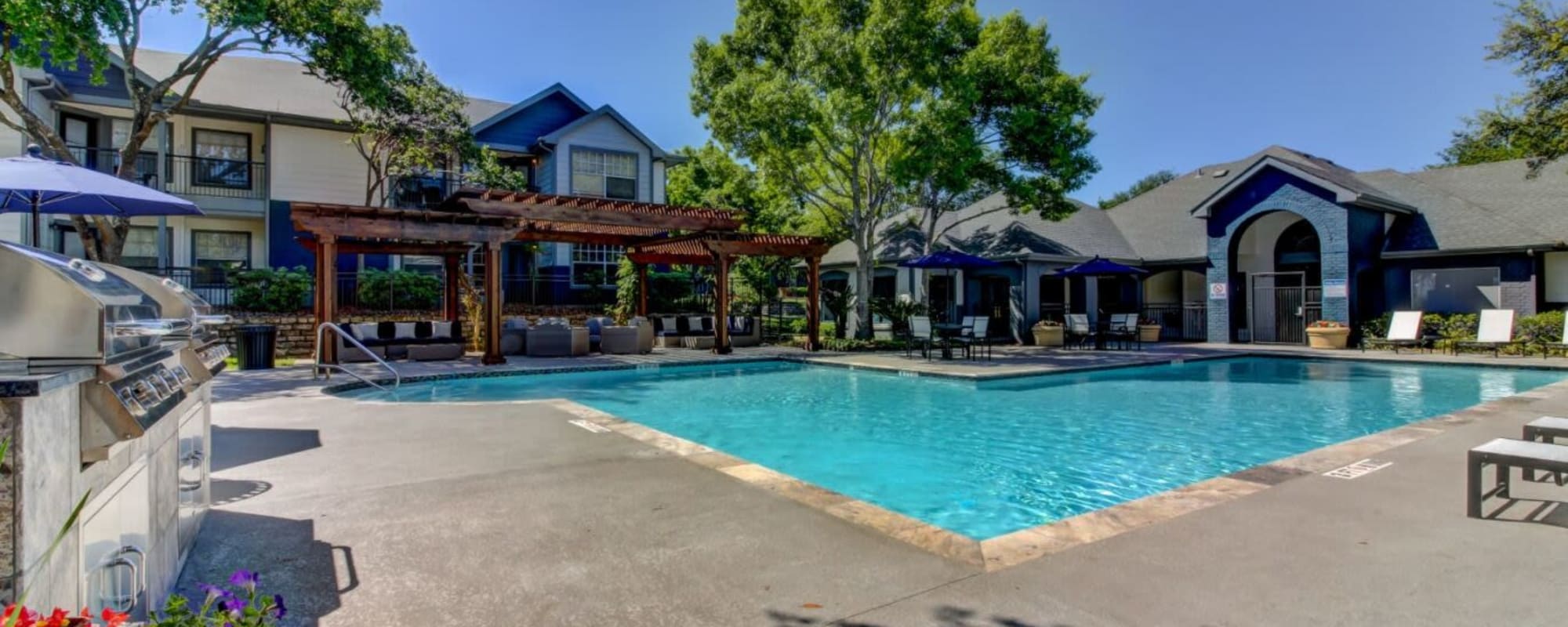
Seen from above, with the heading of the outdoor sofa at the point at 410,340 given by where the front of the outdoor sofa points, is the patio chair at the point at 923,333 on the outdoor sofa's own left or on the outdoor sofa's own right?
on the outdoor sofa's own left

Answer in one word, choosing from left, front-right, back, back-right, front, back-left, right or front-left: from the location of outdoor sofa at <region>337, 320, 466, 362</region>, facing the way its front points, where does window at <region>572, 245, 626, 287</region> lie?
back-left

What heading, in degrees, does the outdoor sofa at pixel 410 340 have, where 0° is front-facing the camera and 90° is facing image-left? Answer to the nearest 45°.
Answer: approximately 0°

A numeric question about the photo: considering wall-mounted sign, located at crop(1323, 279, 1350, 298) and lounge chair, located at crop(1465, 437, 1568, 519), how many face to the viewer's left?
1

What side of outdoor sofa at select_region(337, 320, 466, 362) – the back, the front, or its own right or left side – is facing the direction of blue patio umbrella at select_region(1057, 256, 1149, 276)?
left

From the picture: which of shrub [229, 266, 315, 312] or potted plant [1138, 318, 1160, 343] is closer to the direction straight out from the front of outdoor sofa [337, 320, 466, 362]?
the potted plant

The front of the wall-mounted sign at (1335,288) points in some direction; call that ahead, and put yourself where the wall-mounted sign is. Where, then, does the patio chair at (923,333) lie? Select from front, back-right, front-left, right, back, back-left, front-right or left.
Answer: front-right

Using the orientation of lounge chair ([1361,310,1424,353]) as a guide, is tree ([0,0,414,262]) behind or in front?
in front

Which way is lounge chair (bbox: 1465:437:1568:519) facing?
to the viewer's left

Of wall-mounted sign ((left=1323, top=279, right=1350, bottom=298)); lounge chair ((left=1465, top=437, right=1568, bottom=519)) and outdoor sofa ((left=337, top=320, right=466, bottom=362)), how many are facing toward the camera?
2

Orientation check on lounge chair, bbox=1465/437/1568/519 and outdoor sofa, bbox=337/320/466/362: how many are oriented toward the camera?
1
